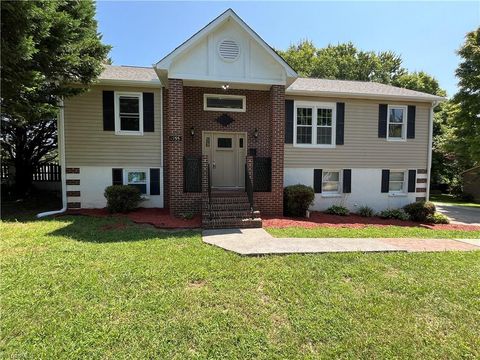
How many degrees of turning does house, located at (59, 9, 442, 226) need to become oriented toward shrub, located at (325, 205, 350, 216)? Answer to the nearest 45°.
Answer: approximately 90° to its left

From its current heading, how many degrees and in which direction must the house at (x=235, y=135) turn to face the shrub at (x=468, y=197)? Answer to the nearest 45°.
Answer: approximately 135° to its left

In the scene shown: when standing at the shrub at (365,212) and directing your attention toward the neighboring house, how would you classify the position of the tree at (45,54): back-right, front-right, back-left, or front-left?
back-left

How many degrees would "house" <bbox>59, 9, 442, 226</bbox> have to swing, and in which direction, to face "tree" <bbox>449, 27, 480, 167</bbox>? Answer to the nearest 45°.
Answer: approximately 135° to its left

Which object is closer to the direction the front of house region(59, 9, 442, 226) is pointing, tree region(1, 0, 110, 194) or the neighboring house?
the tree

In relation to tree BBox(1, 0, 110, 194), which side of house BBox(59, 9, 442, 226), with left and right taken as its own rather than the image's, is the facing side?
right

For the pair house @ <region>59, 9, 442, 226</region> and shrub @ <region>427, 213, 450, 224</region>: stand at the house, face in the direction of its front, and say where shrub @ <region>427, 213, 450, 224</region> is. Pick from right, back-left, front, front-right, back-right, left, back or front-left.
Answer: left

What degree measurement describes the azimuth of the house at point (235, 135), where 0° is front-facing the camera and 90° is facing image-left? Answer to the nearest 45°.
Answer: approximately 0°

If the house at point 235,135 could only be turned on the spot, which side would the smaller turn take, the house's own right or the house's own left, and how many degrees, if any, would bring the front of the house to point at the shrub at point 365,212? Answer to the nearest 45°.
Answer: approximately 90° to the house's own left

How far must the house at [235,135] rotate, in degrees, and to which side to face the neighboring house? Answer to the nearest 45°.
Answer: approximately 135° to its left
